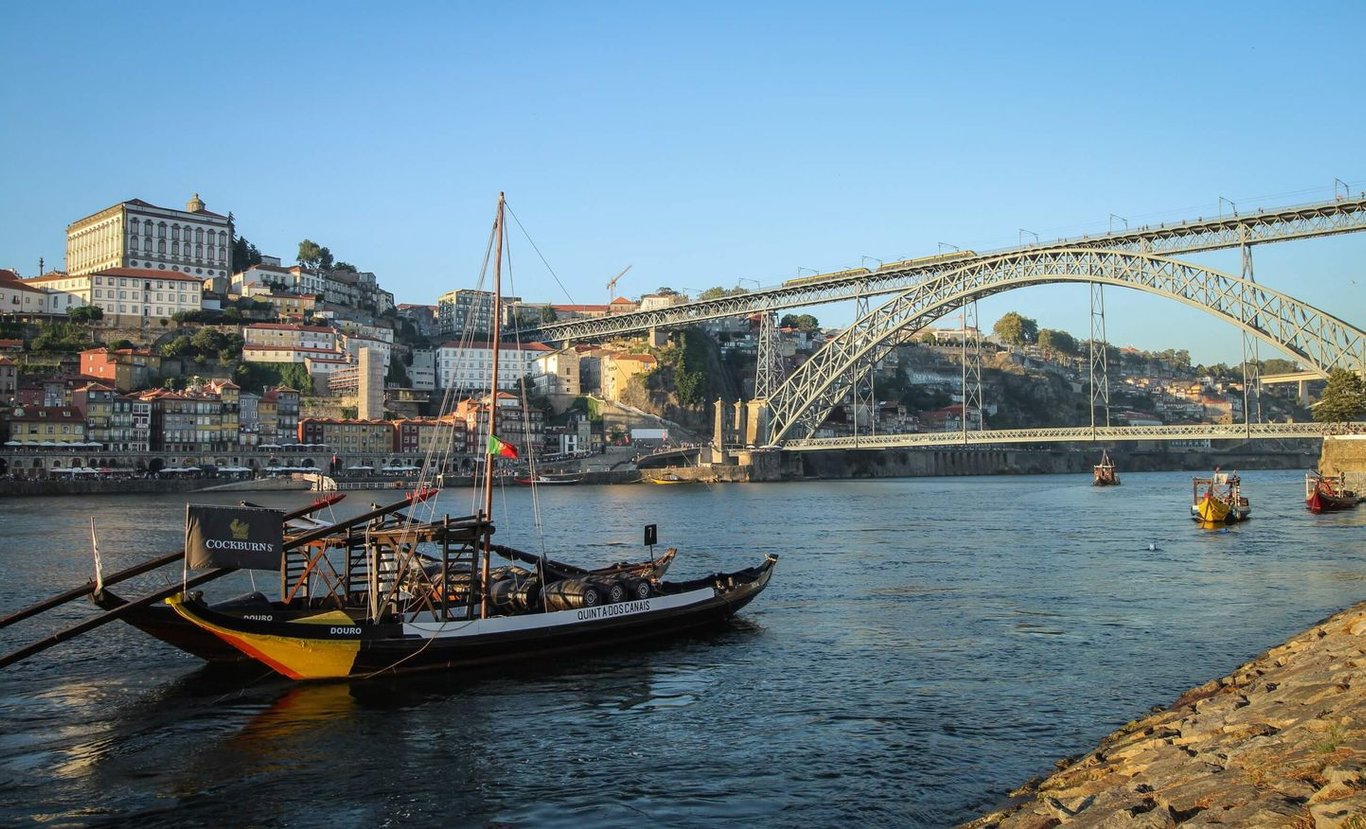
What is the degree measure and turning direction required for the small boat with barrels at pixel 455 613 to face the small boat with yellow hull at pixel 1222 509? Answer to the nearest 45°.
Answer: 0° — it already faces it

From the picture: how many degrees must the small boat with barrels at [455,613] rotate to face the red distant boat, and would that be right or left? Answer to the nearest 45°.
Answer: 0° — it already faces it

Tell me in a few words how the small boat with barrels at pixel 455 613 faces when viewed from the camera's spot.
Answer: facing away from the viewer and to the right of the viewer
